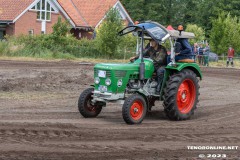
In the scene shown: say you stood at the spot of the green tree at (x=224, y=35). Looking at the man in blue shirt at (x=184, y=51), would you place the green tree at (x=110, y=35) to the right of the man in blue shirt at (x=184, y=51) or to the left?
right

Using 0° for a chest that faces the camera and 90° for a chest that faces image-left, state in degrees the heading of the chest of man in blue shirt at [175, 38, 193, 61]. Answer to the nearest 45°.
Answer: approximately 90°

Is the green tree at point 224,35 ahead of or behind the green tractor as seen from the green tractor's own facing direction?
behind

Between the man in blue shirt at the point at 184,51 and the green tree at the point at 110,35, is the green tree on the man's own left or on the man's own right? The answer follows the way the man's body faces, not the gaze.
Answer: on the man's own right

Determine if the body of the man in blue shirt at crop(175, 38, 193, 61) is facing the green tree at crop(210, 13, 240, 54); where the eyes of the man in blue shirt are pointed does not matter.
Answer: no

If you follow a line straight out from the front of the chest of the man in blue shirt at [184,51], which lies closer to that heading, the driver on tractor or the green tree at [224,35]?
the driver on tractor

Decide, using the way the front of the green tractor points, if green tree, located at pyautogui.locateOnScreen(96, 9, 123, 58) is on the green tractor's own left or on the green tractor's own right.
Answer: on the green tractor's own right

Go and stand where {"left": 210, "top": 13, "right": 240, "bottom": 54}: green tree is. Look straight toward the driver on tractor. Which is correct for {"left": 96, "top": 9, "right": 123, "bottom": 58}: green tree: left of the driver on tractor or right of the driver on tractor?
right

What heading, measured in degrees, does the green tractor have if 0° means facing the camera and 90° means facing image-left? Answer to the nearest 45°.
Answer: approximately 45°
